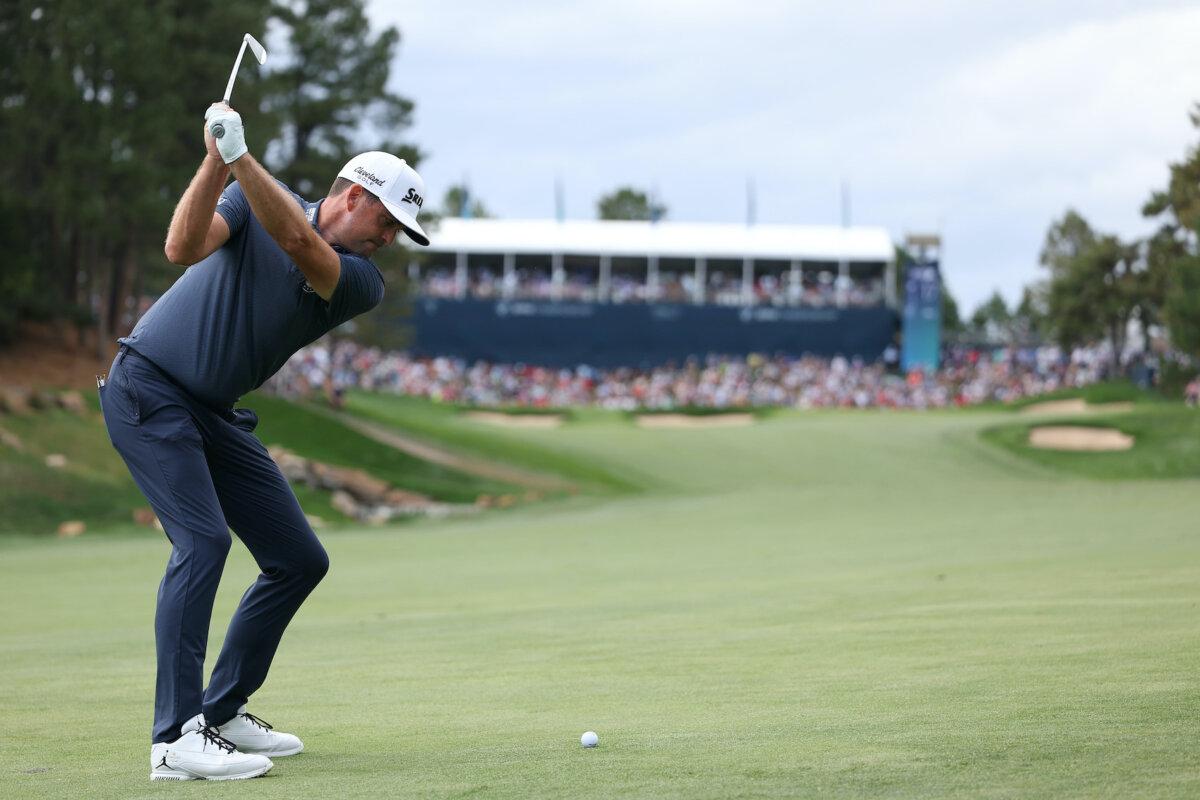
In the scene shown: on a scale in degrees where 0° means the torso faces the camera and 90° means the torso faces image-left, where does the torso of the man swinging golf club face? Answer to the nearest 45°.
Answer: approximately 315°

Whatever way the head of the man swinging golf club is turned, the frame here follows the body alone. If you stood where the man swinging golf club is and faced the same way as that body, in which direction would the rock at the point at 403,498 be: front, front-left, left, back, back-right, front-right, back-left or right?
back-left

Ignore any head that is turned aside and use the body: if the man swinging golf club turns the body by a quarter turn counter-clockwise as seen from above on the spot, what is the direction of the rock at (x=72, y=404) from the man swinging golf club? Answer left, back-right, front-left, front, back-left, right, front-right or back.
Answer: front-left

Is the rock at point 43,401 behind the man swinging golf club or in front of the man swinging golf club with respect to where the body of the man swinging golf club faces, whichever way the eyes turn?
behind

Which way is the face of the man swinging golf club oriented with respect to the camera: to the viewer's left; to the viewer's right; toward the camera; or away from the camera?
to the viewer's right

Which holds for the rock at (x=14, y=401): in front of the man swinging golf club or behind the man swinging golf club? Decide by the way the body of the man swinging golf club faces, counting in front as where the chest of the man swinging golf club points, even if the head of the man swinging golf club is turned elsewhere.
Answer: behind

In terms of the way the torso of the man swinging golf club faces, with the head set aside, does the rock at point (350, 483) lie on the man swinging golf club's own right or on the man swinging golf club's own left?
on the man swinging golf club's own left

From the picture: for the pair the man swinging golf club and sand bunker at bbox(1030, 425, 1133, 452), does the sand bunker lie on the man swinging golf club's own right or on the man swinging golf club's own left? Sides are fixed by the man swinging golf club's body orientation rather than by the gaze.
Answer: on the man swinging golf club's own left

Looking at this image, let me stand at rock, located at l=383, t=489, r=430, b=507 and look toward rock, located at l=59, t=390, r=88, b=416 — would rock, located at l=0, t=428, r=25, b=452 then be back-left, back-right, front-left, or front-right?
front-left

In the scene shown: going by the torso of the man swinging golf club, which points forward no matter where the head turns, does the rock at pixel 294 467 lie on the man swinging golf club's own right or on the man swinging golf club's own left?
on the man swinging golf club's own left

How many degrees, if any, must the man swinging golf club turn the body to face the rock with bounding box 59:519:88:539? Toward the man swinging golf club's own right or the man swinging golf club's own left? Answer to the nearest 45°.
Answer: approximately 135° to the man swinging golf club's own left
